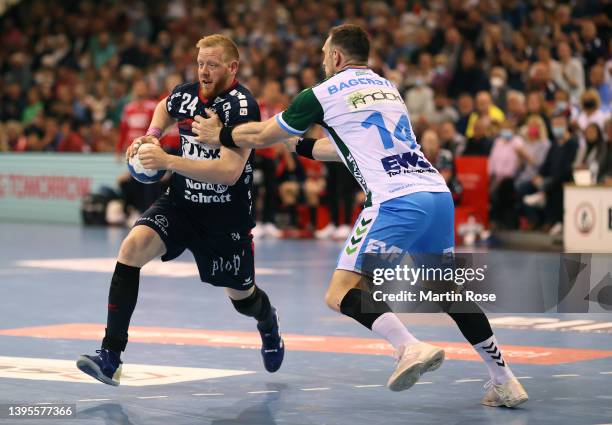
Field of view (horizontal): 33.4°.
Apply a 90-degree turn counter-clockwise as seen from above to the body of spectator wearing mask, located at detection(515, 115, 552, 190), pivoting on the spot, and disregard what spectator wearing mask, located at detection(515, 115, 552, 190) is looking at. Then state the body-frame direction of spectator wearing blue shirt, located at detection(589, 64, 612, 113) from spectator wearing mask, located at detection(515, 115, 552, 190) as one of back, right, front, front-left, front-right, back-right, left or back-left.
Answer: left

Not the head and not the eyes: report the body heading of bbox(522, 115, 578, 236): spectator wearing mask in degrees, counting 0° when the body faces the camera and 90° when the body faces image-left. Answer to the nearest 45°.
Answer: approximately 45°

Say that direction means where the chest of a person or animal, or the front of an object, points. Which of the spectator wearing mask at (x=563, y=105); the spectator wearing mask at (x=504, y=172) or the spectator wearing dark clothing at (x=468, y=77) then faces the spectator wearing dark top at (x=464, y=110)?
the spectator wearing dark clothing at (x=468, y=77)

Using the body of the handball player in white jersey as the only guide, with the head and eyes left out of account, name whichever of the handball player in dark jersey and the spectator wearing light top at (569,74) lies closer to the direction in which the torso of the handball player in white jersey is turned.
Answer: the handball player in dark jersey

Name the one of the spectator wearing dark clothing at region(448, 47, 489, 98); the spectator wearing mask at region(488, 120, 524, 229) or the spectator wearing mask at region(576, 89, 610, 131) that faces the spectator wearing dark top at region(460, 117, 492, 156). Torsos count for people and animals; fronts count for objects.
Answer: the spectator wearing dark clothing at region(448, 47, 489, 98)

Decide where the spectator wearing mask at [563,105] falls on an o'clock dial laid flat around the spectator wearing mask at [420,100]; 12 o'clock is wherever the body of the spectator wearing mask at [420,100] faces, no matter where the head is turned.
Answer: the spectator wearing mask at [563,105] is roughly at 10 o'clock from the spectator wearing mask at [420,100].

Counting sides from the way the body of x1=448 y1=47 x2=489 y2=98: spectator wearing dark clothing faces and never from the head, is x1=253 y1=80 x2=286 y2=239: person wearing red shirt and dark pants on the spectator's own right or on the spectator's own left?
on the spectator's own right

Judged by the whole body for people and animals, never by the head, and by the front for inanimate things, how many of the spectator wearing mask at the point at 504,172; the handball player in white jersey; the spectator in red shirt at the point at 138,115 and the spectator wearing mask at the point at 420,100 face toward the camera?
3

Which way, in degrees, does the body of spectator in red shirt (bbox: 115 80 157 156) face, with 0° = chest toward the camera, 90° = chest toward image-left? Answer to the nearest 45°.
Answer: approximately 0°

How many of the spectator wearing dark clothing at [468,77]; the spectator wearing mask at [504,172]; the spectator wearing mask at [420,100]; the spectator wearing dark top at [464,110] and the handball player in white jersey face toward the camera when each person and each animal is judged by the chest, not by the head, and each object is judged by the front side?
4

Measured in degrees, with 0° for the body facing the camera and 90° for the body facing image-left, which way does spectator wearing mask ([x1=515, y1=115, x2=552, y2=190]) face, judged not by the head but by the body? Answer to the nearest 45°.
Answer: approximately 45°

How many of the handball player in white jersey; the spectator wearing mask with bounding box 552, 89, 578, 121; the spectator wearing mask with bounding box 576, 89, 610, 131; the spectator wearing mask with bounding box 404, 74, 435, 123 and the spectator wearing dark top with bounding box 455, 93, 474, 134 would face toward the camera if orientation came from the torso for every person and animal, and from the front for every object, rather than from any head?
4
